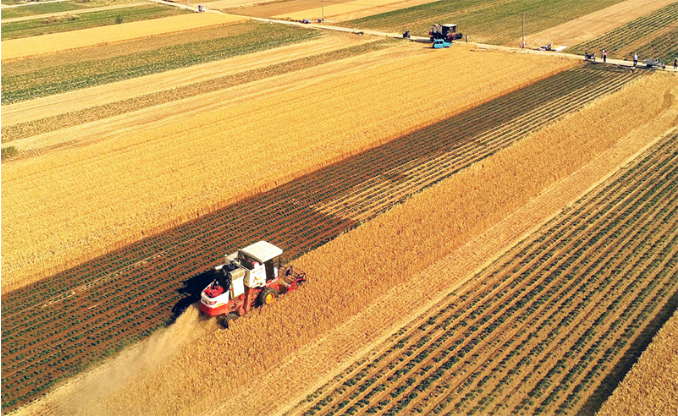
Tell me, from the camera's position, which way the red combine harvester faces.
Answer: facing away from the viewer and to the right of the viewer
